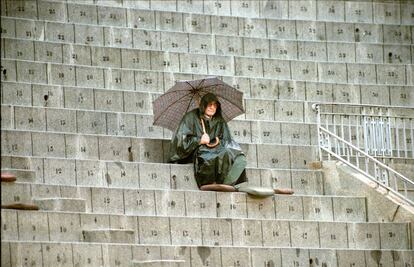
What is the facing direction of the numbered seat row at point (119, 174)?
toward the camera

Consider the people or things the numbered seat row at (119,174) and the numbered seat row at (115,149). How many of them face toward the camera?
2

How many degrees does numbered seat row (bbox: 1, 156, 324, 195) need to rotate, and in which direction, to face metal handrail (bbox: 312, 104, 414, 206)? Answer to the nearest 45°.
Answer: approximately 90° to its left

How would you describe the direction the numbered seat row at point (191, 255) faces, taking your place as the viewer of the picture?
facing the viewer

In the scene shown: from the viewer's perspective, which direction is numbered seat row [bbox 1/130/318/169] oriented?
toward the camera

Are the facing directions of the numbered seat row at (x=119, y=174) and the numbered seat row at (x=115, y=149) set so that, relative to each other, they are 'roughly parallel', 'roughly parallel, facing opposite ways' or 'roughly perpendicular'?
roughly parallel

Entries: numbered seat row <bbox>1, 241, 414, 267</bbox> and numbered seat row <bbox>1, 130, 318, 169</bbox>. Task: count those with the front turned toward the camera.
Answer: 2

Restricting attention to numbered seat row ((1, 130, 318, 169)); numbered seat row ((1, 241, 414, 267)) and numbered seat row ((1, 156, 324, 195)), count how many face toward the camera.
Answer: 3

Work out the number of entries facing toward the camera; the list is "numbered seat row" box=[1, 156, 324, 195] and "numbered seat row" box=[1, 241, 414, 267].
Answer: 2

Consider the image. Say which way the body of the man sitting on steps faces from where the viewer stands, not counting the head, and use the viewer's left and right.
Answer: facing the viewer and to the right of the viewer

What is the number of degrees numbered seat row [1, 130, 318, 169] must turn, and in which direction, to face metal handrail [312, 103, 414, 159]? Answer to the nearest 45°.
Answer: approximately 90° to its left
